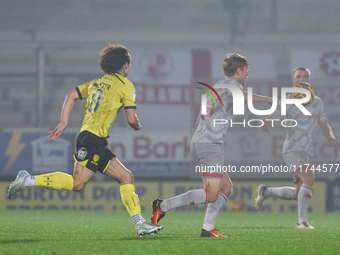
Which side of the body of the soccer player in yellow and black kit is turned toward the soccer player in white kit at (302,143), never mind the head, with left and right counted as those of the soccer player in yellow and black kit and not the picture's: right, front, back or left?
front

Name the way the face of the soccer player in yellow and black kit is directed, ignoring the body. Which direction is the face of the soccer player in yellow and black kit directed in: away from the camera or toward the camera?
away from the camera

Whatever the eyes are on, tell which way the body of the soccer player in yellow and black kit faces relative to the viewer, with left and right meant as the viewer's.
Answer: facing away from the viewer and to the right of the viewer

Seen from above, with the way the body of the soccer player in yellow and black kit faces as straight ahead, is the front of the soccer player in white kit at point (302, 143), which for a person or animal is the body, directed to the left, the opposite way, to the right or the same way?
to the right

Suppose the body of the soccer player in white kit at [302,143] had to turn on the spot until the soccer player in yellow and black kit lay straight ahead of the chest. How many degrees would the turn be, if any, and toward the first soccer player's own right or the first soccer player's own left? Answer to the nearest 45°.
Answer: approximately 90° to the first soccer player's own right

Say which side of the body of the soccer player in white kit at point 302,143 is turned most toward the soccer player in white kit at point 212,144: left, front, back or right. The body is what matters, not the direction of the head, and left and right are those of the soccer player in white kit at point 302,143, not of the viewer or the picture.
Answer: right

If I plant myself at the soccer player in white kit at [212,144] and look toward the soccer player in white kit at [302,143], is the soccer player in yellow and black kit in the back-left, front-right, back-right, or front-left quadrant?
back-left
